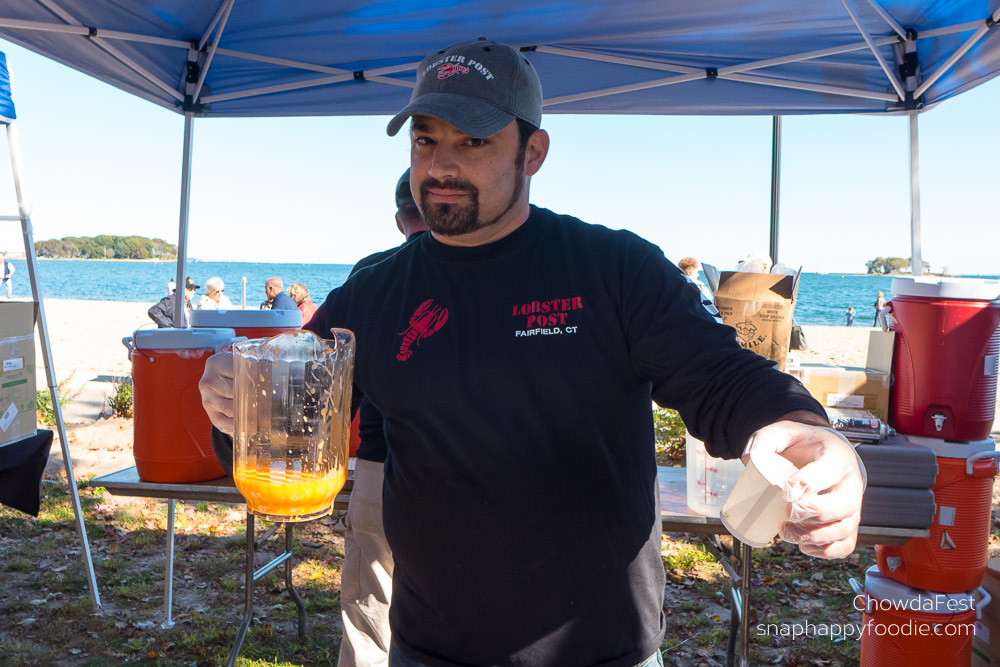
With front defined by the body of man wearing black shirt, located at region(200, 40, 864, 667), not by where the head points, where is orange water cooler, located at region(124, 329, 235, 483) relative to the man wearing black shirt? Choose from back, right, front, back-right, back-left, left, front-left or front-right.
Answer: back-right

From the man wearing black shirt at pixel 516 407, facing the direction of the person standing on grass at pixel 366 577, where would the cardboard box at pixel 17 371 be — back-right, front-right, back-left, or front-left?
front-left

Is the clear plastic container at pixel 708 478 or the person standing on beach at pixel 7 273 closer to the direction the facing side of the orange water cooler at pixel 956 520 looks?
the clear plastic container

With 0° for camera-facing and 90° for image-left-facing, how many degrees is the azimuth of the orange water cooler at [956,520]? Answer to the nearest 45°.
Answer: approximately 45°

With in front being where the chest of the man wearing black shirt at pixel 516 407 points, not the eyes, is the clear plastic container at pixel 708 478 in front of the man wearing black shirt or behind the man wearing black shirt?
behind

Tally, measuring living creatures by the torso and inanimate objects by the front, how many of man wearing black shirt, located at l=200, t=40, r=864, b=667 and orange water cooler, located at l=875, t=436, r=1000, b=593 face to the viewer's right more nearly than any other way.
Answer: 0

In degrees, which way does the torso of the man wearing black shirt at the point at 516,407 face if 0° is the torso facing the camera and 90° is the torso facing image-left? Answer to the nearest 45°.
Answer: approximately 0°

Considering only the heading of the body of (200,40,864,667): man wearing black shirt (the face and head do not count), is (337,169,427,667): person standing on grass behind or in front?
behind
